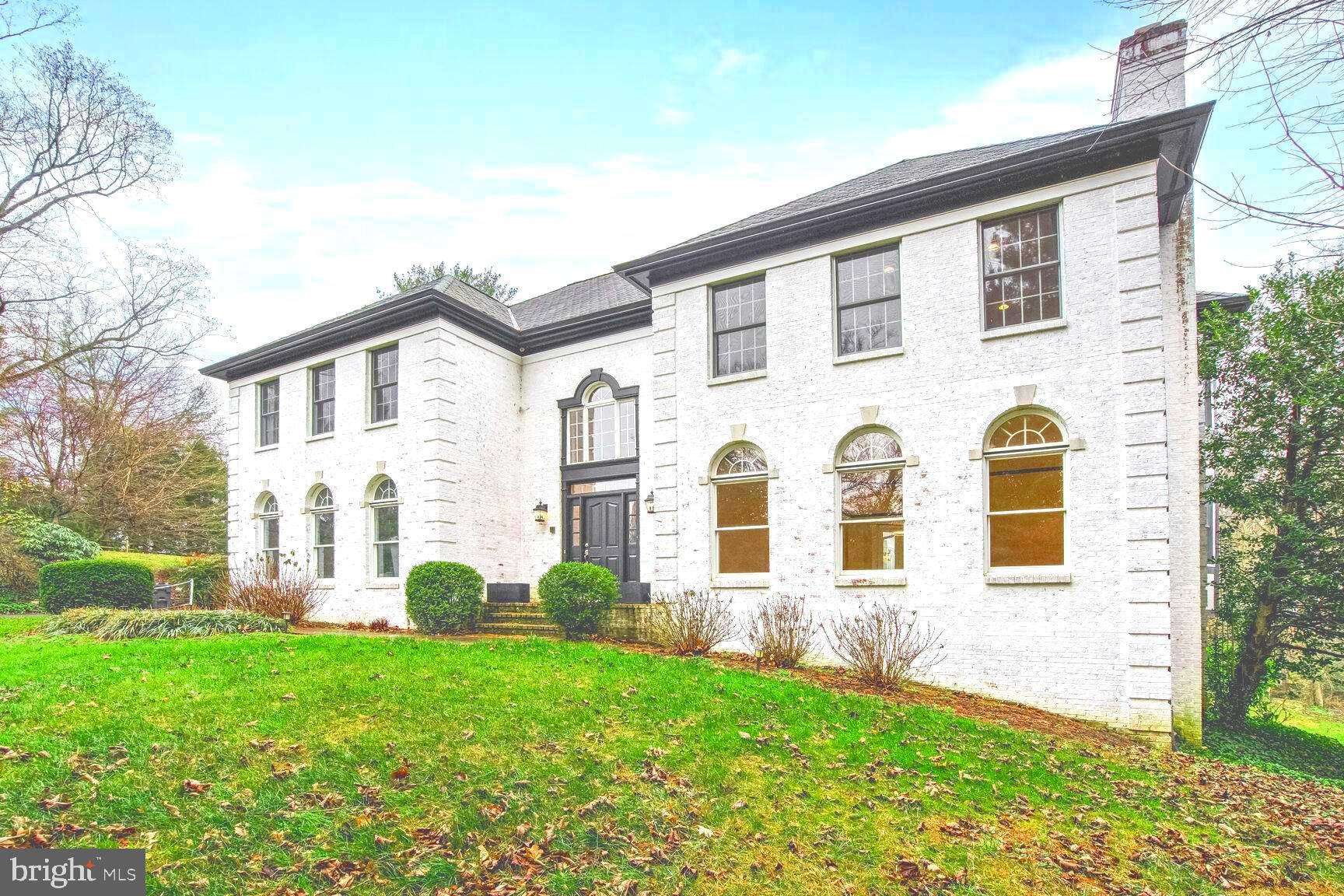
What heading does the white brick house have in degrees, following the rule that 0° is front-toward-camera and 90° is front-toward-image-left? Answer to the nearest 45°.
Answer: approximately 45°

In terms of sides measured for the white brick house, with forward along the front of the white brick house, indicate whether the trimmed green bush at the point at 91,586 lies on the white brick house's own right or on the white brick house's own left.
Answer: on the white brick house's own right

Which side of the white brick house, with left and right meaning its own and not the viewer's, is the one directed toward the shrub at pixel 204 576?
right

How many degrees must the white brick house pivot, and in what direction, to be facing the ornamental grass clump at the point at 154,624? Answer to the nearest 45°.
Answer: approximately 45° to its right
